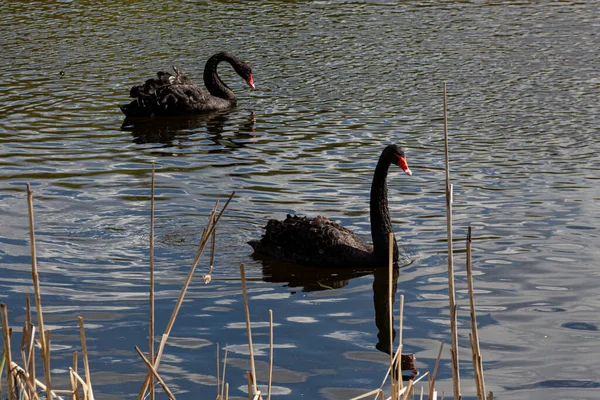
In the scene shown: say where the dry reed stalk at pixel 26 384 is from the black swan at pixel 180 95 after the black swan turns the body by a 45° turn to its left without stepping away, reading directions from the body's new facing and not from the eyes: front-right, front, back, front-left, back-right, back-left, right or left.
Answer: back-right

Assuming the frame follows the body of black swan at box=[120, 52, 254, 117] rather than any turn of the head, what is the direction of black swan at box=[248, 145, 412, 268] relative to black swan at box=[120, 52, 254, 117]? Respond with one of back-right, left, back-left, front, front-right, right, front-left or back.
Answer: right

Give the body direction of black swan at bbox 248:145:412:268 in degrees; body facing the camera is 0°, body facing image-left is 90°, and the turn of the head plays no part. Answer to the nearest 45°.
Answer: approximately 270°

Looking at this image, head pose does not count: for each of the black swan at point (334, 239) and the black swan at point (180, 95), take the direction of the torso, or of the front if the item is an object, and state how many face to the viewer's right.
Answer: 2

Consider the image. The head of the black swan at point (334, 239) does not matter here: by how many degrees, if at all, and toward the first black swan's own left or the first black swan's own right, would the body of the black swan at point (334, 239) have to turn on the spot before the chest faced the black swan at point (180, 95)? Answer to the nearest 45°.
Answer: approximately 90° to the first black swan's own left

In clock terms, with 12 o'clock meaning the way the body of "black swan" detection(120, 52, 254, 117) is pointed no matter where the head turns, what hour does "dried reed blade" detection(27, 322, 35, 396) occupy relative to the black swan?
The dried reed blade is roughly at 3 o'clock from the black swan.

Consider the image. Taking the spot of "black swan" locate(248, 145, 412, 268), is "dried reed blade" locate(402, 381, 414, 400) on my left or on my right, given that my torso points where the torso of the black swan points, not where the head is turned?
on my right

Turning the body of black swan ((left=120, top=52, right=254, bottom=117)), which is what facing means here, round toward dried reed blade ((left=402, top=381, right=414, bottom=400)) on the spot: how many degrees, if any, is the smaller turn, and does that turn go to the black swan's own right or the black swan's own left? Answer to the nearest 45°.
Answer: approximately 90° to the black swan's own right

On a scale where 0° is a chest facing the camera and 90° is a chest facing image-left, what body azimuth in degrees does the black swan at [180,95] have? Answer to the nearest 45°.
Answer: approximately 270°

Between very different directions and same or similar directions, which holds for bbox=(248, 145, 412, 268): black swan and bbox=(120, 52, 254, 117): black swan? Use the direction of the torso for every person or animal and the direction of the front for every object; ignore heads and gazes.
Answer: same or similar directions
